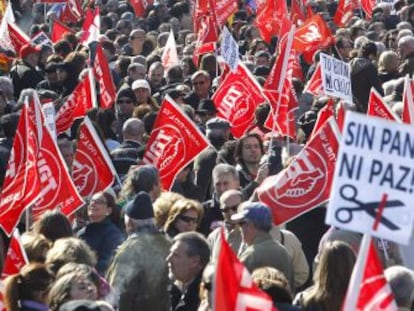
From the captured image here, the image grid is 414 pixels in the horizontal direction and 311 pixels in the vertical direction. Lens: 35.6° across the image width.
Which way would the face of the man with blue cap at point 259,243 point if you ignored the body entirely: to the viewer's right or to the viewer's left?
to the viewer's left

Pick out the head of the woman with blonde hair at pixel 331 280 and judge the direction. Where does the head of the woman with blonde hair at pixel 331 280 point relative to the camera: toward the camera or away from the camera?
away from the camera

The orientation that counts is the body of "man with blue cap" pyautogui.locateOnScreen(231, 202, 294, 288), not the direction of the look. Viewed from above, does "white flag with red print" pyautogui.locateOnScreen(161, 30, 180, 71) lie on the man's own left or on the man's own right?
on the man's own right
